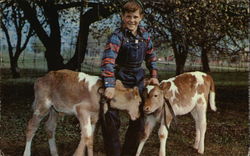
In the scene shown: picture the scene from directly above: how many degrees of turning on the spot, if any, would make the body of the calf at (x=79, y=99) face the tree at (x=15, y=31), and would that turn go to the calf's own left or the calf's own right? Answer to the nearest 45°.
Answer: approximately 90° to the calf's own left

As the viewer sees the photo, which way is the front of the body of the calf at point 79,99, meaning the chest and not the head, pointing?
to the viewer's right

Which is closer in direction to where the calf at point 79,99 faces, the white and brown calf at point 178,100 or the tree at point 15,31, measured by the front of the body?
the white and brown calf

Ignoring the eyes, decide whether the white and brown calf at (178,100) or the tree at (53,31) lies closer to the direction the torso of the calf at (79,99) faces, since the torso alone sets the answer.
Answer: the white and brown calf

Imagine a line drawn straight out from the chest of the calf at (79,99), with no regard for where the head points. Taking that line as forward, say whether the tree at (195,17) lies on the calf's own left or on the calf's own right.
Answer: on the calf's own left

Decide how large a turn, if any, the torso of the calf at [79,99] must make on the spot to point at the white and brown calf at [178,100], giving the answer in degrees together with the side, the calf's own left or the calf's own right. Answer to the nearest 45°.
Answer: approximately 45° to the calf's own left

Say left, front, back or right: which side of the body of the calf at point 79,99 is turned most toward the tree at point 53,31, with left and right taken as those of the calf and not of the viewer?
left

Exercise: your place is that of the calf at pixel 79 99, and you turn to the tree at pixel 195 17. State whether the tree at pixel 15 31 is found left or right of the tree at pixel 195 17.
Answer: left
